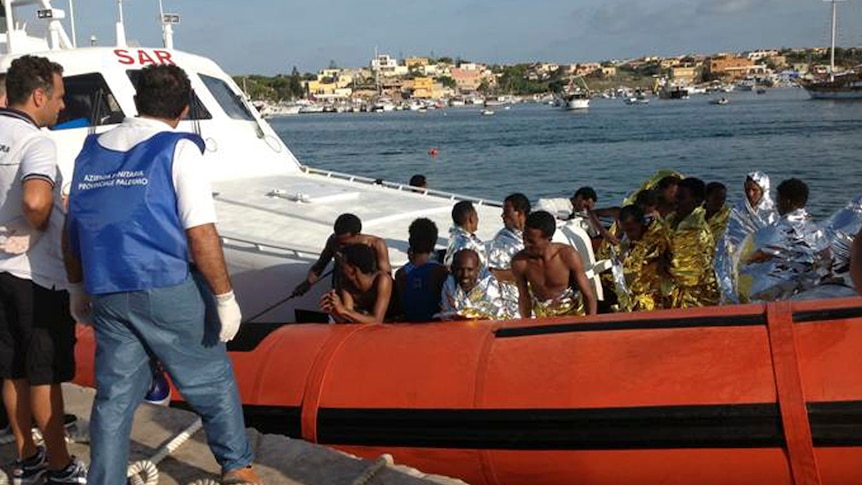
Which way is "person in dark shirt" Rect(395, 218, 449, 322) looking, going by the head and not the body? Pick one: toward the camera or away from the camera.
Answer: away from the camera

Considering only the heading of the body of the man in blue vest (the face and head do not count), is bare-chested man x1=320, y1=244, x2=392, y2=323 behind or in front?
in front

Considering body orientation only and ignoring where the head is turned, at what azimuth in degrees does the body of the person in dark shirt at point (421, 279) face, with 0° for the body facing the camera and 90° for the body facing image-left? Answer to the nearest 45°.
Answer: approximately 180°

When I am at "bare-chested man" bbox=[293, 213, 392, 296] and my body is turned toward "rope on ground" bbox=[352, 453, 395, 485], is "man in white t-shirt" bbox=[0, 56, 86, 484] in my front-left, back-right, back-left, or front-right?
front-right

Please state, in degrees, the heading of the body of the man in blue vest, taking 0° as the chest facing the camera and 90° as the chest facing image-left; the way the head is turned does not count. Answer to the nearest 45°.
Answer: approximately 225°

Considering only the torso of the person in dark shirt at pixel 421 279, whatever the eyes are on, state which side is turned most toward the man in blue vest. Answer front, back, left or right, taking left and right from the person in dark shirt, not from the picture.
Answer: back

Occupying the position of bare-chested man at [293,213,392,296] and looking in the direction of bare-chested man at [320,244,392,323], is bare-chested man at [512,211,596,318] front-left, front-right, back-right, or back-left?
front-left

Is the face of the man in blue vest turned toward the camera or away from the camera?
away from the camera

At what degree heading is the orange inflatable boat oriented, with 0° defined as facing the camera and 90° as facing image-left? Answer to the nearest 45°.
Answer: approximately 90°

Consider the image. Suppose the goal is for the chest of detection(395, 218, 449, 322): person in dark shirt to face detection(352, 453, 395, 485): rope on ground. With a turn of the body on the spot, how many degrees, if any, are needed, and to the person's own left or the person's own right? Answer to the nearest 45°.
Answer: approximately 180°

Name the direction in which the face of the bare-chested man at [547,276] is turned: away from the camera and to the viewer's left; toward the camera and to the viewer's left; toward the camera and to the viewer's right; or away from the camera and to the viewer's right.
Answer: toward the camera and to the viewer's left

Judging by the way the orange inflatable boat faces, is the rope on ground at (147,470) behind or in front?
in front
